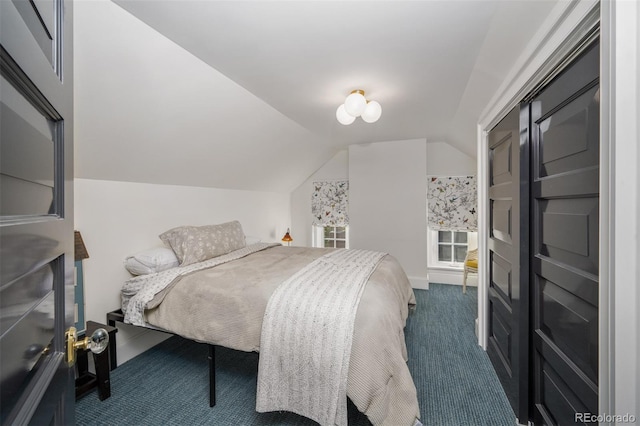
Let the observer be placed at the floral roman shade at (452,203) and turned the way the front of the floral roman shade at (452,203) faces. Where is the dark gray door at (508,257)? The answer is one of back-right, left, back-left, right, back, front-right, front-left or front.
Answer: front

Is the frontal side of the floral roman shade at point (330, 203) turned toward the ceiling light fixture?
yes

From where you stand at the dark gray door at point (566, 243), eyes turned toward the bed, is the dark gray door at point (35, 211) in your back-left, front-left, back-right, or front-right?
front-left

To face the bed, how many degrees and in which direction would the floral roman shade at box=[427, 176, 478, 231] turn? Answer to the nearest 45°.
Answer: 0° — it already faces it

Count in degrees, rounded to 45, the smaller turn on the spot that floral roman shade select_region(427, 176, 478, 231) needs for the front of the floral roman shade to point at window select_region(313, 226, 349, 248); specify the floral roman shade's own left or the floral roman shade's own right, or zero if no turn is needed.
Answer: approximately 90° to the floral roman shade's own right

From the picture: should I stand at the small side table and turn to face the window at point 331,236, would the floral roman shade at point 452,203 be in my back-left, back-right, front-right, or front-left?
front-right

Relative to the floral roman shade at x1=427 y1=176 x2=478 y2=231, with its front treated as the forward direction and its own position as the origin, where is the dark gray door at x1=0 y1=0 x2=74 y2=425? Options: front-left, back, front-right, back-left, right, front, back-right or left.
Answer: front

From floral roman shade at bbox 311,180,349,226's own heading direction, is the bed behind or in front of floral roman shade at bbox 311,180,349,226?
in front

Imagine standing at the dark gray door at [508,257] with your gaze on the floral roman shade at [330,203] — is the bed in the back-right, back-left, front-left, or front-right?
front-left

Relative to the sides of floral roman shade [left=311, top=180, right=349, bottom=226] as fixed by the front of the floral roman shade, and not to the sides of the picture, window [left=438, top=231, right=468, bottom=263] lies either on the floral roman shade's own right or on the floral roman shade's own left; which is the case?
on the floral roman shade's own left

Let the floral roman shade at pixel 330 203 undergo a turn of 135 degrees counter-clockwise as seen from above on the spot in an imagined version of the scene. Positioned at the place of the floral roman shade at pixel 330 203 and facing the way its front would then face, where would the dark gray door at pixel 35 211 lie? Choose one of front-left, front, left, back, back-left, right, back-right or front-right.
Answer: back-right

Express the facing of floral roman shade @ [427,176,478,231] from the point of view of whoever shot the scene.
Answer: facing the viewer

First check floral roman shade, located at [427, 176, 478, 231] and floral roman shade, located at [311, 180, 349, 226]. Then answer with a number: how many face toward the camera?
2

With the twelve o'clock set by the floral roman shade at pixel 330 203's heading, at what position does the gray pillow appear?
The gray pillow is roughly at 1 o'clock from the floral roman shade.

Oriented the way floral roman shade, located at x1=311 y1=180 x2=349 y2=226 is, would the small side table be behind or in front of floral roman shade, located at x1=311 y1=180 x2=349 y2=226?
in front
